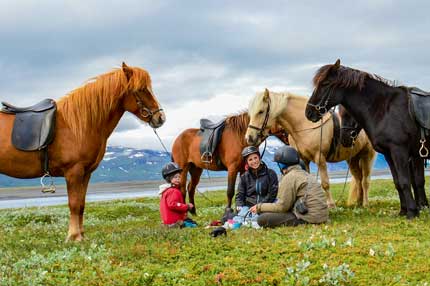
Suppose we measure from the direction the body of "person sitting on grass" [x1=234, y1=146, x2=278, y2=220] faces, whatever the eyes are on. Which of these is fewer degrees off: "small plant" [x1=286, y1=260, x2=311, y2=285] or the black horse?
the small plant

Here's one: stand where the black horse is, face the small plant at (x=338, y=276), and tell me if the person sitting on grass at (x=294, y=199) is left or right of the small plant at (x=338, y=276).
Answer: right

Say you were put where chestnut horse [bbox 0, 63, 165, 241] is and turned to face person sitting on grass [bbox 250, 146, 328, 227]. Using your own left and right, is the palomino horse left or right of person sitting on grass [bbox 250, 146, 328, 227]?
left

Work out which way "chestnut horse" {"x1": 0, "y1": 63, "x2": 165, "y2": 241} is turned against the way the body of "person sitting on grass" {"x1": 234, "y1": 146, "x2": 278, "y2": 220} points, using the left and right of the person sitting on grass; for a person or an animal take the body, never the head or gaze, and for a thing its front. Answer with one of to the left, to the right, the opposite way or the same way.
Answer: to the left

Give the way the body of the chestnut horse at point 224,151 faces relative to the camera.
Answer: to the viewer's right

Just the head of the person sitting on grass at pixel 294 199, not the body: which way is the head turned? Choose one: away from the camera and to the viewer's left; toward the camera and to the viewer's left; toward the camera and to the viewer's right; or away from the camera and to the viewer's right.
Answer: away from the camera and to the viewer's left

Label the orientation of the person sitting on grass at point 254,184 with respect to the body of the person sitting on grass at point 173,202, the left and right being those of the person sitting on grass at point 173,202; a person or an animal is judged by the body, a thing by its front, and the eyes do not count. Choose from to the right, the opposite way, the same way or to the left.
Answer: to the right

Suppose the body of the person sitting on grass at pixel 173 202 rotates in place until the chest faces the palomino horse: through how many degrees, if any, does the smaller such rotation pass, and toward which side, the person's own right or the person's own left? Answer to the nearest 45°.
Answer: approximately 45° to the person's own left

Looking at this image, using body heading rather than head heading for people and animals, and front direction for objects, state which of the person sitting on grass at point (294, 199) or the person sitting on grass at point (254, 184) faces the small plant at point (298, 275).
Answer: the person sitting on grass at point (254, 184)

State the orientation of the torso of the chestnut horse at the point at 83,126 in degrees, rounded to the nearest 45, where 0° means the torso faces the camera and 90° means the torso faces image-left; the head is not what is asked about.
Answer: approximately 270°

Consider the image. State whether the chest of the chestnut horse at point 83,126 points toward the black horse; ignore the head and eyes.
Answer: yes

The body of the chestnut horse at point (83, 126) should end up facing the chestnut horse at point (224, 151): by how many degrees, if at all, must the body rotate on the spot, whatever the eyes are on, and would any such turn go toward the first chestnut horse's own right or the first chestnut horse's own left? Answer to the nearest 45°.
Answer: approximately 45° to the first chestnut horse's own left

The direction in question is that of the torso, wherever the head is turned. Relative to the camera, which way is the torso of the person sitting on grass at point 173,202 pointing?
to the viewer's right

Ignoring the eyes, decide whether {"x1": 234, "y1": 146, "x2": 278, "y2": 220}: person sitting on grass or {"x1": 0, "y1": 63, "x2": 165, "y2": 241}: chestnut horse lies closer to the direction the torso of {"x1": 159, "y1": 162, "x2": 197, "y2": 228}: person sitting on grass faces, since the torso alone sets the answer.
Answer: the person sitting on grass
